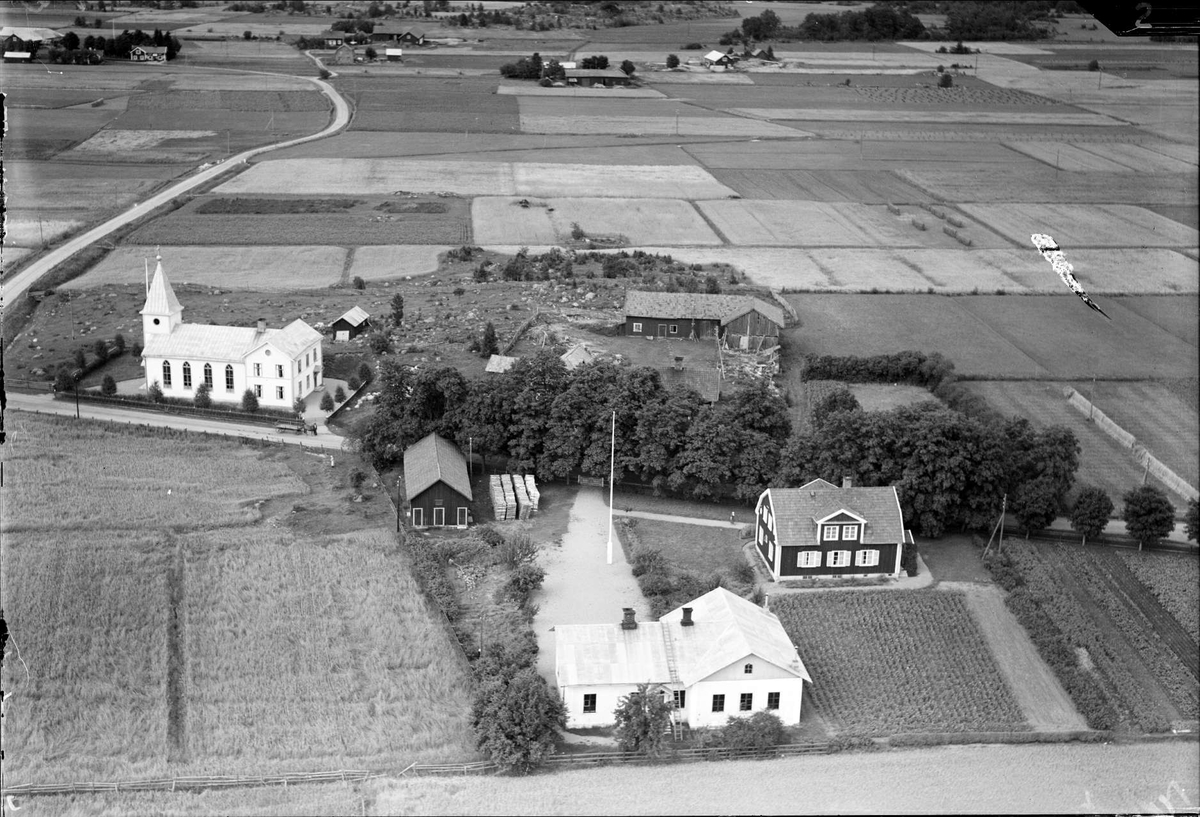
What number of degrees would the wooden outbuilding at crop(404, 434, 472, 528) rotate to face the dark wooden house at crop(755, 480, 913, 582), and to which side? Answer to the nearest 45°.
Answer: approximately 90° to its left

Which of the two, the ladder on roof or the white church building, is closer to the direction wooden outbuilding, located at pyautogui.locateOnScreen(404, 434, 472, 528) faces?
the ladder on roof

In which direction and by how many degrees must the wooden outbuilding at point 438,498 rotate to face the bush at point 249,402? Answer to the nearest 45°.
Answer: approximately 135° to its right

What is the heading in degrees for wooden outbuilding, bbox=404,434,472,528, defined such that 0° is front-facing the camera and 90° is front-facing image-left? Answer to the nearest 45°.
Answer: approximately 0°

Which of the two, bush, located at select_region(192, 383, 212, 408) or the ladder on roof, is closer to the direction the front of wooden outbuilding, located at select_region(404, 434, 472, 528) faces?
the ladder on roof

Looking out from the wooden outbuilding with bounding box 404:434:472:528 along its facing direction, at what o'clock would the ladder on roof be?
The ladder on roof is roughly at 11 o'clock from the wooden outbuilding.

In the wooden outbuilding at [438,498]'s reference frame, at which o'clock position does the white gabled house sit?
The white gabled house is roughly at 11 o'clock from the wooden outbuilding.

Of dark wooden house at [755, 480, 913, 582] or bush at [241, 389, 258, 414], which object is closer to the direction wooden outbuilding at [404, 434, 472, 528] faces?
the dark wooden house

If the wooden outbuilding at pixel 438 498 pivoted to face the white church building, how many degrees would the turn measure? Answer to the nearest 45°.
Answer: approximately 135° to its right

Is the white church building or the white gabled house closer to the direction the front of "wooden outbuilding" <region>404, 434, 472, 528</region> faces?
the white gabled house

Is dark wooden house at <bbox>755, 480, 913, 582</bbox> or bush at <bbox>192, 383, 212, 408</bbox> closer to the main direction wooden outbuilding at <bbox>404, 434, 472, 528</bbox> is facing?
the dark wooden house
